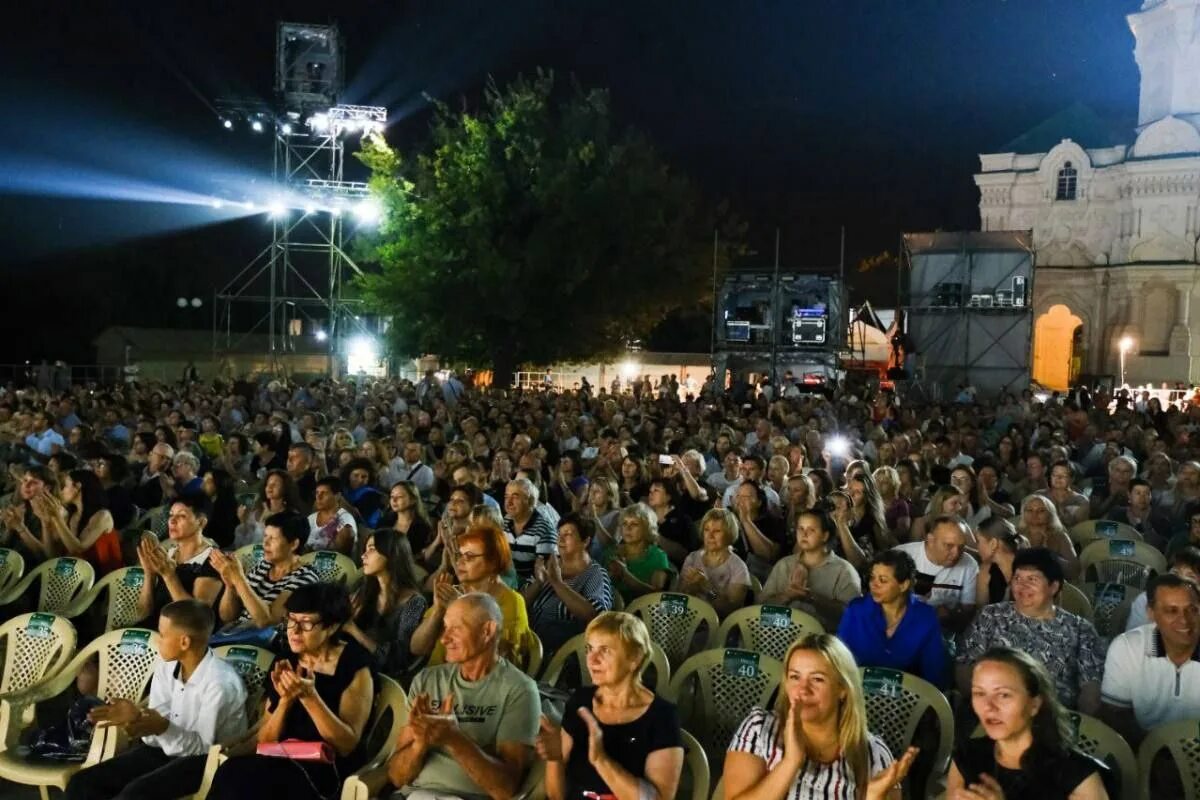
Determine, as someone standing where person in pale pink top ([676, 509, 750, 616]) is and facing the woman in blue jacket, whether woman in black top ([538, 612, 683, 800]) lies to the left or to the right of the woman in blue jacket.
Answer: right

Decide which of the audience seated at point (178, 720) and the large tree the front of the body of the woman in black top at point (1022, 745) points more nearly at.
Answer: the audience seated

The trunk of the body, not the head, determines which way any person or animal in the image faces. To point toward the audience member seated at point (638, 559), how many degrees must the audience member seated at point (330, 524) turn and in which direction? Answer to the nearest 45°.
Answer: approximately 90° to their left

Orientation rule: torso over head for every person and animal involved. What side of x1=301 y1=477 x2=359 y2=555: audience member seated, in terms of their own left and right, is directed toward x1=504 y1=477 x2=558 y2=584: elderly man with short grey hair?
left

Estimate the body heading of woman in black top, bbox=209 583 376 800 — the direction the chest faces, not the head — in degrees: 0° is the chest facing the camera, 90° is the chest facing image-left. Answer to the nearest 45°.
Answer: approximately 45°

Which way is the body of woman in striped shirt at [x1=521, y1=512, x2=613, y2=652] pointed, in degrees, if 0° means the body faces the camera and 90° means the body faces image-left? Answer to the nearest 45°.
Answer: approximately 45°

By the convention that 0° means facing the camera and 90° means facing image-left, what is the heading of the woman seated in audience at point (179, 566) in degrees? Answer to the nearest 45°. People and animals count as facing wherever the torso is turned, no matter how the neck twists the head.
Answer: approximately 45°

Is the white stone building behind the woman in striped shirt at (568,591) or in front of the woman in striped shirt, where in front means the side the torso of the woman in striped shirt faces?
behind
